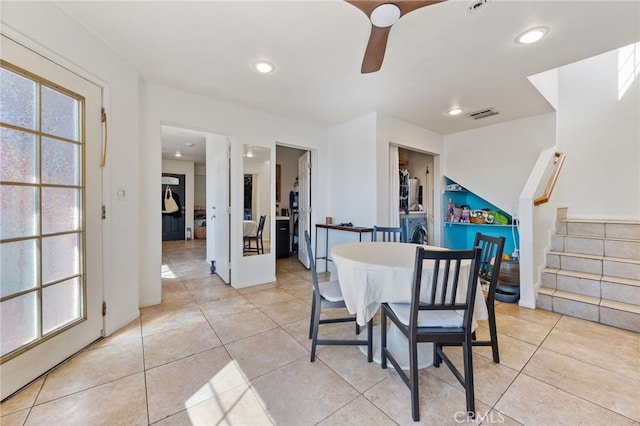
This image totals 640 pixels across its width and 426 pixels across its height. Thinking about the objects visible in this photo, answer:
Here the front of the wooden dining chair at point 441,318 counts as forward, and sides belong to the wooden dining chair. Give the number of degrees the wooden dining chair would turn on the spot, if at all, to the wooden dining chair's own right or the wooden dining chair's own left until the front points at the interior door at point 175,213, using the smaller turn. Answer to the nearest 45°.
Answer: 0° — it already faces it

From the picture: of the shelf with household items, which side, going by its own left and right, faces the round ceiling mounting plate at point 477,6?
front

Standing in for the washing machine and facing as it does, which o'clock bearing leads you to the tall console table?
The tall console table is roughly at 3 o'clock from the washing machine.

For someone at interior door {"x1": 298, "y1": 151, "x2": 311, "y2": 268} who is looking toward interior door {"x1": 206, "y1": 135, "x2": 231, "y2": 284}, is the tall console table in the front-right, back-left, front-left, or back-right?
back-left

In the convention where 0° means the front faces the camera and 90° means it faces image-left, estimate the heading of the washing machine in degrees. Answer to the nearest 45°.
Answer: approximately 315°

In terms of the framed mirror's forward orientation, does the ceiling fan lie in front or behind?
in front

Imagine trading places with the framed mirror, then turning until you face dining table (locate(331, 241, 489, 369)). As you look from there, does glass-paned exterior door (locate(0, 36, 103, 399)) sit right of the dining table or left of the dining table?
right

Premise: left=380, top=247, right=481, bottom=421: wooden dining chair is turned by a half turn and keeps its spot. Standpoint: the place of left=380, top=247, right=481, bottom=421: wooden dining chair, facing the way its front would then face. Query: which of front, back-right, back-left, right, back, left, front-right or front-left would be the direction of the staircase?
left

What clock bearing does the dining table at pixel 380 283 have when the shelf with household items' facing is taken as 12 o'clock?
The dining table is roughly at 12 o'clock from the shelf with household items.

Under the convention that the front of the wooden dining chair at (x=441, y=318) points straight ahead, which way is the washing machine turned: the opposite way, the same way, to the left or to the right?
the opposite way

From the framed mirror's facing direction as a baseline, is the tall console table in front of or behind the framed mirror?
in front

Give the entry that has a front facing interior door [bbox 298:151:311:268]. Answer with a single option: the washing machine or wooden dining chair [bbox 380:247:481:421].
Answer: the wooden dining chair

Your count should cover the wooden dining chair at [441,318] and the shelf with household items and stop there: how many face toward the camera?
1

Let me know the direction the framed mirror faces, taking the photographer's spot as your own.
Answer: facing the viewer and to the right of the viewer

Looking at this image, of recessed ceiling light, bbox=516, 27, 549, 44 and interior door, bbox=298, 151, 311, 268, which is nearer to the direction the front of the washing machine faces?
the recessed ceiling light

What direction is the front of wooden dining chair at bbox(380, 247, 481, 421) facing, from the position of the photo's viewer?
facing away from the viewer and to the left of the viewer
